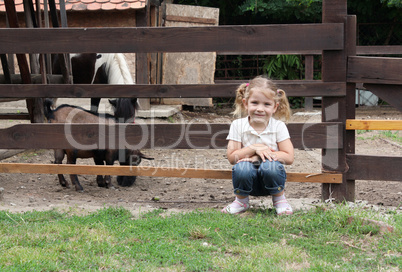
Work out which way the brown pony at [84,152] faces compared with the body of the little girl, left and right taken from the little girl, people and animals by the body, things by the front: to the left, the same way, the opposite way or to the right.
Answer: to the left

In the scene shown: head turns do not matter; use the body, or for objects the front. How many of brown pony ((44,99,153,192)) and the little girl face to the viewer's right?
1

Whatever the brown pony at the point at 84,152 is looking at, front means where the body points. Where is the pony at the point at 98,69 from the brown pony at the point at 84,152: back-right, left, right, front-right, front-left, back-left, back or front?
left

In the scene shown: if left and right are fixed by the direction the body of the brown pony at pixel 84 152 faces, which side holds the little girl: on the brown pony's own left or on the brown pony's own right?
on the brown pony's own right

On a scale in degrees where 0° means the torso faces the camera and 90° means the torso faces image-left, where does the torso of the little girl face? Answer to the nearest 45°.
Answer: approximately 0°
